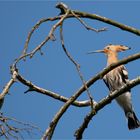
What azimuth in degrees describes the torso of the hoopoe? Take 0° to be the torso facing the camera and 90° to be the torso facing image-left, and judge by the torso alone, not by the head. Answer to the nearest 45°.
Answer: approximately 45°

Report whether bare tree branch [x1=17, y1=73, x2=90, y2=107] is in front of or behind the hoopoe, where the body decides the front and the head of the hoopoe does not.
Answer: in front
